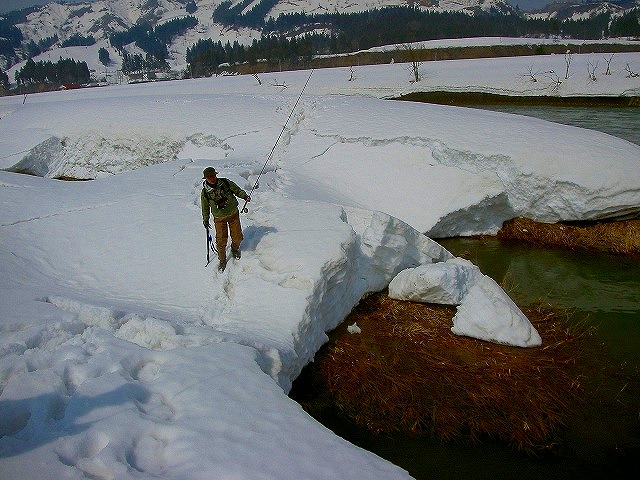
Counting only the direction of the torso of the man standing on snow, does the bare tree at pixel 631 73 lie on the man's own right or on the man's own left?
on the man's own left

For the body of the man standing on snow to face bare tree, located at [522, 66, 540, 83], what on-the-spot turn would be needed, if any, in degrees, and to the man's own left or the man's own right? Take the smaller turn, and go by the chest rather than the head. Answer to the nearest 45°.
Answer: approximately 135° to the man's own left

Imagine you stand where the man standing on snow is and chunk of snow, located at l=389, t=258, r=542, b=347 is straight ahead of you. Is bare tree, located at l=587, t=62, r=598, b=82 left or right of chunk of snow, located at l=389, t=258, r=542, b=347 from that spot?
left

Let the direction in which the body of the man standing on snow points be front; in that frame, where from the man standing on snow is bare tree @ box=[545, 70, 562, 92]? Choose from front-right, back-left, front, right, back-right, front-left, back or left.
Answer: back-left

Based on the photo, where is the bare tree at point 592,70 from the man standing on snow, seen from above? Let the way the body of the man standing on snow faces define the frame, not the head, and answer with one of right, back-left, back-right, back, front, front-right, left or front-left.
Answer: back-left

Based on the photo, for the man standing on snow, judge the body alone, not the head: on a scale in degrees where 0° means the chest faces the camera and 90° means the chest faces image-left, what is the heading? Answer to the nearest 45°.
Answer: approximately 0°

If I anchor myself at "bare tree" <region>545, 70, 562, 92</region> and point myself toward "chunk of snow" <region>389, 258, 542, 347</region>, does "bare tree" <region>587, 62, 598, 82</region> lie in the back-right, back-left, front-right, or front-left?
back-left
